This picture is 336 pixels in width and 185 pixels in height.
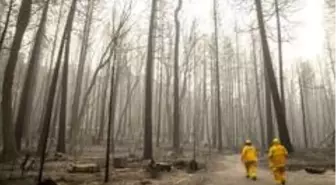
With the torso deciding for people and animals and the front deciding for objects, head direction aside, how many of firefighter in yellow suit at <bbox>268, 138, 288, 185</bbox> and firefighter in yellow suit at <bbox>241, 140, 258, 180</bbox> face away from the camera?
2

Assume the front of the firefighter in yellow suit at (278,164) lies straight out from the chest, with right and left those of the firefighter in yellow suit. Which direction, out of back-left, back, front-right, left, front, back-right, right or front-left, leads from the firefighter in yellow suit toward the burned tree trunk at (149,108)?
front-left

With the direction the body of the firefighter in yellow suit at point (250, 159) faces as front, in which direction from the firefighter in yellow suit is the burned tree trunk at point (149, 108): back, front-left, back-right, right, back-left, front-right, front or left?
front-left

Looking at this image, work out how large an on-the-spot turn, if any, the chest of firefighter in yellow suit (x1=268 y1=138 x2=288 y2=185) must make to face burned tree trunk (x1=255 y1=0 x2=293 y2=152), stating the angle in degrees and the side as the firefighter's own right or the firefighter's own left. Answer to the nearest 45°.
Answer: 0° — they already face it

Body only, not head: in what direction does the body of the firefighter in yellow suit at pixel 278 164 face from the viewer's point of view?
away from the camera

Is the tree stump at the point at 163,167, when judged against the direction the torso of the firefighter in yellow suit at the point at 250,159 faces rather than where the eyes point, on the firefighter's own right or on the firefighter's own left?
on the firefighter's own left

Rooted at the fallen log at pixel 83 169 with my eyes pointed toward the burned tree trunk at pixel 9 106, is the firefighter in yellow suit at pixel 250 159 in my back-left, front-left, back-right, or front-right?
back-right
